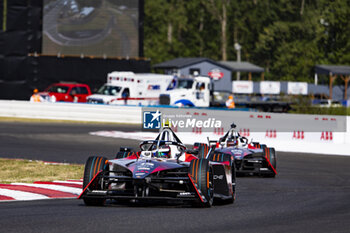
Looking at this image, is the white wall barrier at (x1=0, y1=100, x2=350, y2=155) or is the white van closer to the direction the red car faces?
the white wall barrier

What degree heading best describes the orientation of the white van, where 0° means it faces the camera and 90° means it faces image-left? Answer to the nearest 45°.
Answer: approximately 45°

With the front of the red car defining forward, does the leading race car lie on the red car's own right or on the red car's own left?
on the red car's own left

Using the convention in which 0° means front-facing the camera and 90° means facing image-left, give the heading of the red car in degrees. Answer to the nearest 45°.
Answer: approximately 45°

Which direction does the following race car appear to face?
toward the camera

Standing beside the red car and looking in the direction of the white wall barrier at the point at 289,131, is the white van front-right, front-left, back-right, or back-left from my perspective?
front-left

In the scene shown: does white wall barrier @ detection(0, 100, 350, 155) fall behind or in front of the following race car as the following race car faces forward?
behind

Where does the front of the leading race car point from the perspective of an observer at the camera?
facing the viewer
